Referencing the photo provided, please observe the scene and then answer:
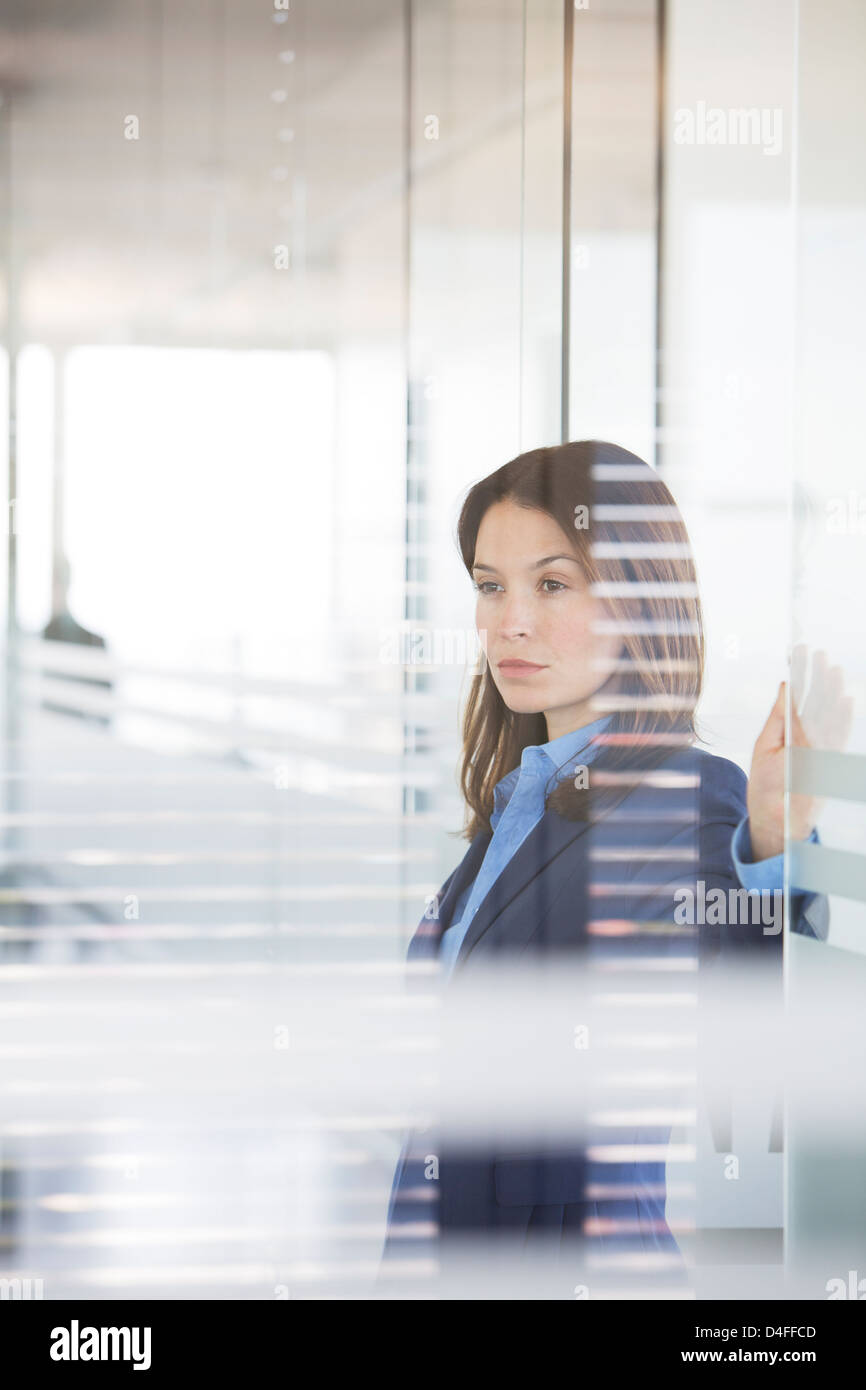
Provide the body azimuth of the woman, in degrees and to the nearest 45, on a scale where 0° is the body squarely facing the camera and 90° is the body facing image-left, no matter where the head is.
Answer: approximately 45°
